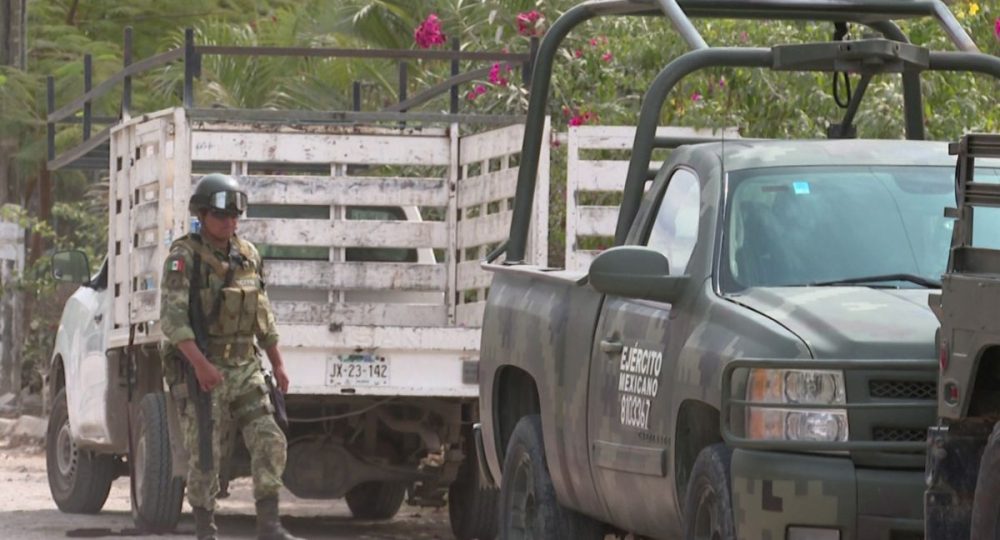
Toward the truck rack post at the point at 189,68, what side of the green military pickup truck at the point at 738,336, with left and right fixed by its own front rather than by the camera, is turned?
back

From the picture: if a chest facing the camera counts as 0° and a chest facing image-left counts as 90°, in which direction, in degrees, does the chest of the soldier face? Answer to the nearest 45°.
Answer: approximately 315°

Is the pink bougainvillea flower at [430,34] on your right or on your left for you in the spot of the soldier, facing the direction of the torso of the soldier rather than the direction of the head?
on your left

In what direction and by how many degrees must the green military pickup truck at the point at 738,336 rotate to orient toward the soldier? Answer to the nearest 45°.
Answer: approximately 180°

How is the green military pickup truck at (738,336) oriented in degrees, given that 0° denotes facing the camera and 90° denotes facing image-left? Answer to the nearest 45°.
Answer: approximately 315°

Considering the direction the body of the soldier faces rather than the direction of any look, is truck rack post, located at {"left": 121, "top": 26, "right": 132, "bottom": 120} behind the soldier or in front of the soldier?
behind

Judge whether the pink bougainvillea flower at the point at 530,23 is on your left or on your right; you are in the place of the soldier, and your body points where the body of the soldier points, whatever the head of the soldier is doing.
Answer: on your left
